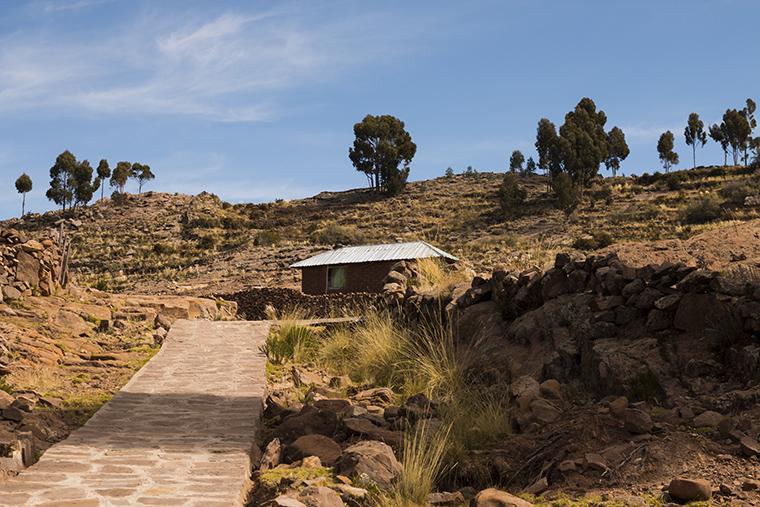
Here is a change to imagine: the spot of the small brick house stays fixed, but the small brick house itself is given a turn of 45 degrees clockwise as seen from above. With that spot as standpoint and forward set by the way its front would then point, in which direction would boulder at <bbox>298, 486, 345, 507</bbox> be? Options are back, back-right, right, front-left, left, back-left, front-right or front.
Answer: front-left

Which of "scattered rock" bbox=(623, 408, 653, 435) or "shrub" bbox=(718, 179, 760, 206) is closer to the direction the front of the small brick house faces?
the scattered rock

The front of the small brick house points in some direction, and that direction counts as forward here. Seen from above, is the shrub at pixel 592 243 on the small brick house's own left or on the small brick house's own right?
on the small brick house's own left

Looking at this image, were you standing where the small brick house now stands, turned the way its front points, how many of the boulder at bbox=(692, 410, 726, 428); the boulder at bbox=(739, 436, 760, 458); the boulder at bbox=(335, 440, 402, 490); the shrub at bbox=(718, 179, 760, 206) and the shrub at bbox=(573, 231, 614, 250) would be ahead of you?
3

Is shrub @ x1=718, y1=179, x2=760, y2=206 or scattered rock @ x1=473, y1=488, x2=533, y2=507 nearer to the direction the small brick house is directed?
the scattered rock

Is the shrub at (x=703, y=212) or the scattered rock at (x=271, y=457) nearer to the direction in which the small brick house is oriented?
the scattered rock

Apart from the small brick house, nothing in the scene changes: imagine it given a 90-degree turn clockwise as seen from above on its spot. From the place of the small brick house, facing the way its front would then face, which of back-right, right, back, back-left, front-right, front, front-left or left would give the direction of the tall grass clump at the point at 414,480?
left

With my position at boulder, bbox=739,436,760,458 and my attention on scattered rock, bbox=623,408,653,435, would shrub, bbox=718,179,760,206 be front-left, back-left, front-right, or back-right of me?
front-right

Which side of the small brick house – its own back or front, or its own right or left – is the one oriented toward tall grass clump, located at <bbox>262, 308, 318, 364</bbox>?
front

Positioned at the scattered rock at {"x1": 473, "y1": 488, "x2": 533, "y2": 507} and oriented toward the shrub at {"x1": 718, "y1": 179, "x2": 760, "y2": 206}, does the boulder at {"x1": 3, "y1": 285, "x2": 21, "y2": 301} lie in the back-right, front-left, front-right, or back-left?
front-left

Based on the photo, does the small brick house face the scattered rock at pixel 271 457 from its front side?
yes

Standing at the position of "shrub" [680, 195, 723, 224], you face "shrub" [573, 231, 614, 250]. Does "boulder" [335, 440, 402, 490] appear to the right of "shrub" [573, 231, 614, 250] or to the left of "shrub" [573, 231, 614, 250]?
left

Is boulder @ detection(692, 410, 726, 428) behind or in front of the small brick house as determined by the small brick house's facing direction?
in front

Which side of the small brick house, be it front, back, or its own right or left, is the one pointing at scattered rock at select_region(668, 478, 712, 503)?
front

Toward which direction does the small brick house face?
toward the camera

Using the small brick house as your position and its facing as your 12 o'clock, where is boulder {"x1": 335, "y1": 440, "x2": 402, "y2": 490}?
The boulder is roughly at 12 o'clock from the small brick house.

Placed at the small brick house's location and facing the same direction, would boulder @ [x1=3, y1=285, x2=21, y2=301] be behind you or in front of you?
in front

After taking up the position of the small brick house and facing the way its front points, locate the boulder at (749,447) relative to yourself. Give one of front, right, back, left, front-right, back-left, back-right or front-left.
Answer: front
